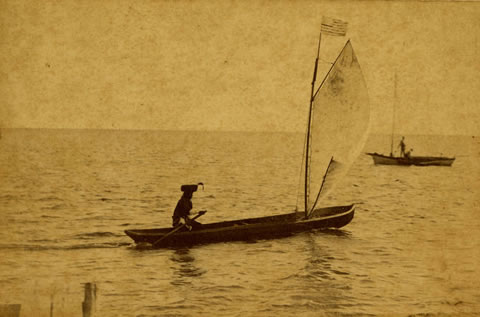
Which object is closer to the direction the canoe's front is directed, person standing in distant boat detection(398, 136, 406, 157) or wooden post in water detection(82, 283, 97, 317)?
the person standing in distant boat

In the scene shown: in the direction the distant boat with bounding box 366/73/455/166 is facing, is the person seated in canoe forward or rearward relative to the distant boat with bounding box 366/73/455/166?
forward

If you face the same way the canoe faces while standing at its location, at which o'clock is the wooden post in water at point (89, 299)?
The wooden post in water is roughly at 5 o'clock from the canoe.

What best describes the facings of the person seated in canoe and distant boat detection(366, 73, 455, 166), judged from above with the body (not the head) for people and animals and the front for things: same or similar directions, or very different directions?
very different directions

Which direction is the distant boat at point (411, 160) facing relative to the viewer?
to the viewer's left

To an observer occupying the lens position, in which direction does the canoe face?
facing to the right of the viewer

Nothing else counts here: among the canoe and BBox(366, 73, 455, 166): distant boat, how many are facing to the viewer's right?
1

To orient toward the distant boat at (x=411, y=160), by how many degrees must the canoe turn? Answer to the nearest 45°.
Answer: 0° — it already faces it

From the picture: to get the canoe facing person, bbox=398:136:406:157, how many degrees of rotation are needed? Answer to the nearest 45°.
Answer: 0° — it already faces them

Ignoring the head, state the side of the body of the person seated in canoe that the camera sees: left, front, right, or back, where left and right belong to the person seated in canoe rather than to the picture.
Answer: right

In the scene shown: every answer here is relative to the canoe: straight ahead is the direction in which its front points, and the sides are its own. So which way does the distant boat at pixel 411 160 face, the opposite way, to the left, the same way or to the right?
the opposite way
